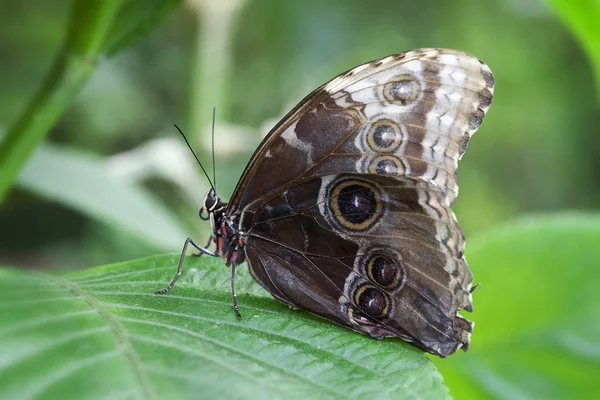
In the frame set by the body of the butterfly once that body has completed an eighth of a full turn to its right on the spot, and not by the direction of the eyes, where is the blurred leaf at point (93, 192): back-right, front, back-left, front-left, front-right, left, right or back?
front

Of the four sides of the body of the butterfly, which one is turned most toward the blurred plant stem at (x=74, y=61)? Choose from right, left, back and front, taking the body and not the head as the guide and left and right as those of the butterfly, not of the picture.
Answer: front

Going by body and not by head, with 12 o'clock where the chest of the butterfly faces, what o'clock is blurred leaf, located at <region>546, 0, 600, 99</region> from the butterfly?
The blurred leaf is roughly at 6 o'clock from the butterfly.

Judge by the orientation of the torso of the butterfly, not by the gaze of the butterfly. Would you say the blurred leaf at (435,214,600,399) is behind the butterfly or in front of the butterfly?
behind

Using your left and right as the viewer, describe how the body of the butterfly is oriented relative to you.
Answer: facing to the left of the viewer
